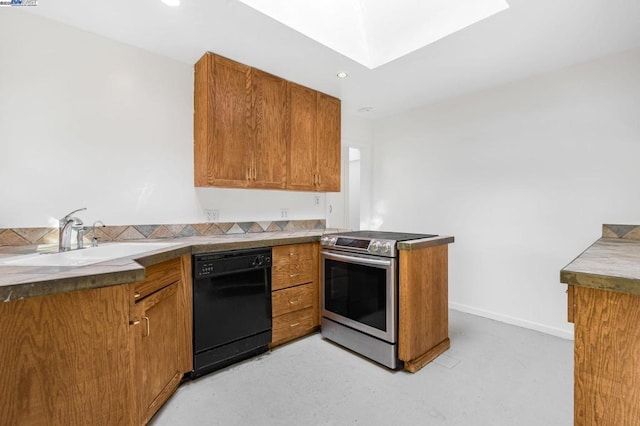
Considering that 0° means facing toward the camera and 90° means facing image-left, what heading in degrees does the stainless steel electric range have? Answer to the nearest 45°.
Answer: approximately 45°

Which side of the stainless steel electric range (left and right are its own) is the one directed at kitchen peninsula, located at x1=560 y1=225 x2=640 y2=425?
left

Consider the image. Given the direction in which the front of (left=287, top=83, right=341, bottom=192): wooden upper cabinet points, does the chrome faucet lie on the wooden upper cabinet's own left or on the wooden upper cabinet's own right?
on the wooden upper cabinet's own right

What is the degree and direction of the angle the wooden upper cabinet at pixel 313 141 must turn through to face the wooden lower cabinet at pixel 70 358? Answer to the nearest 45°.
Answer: approximately 90° to its right
